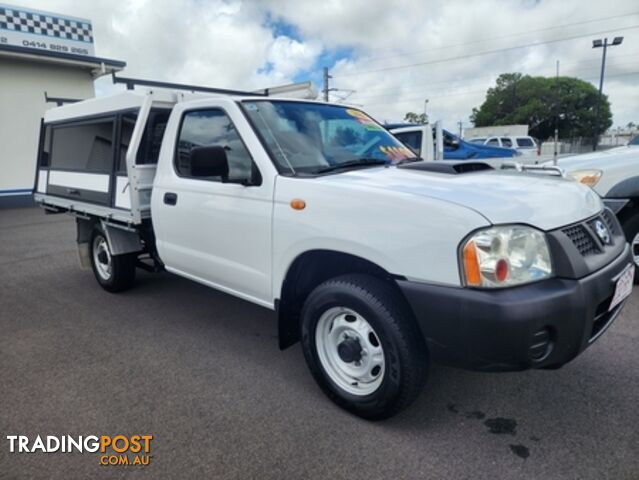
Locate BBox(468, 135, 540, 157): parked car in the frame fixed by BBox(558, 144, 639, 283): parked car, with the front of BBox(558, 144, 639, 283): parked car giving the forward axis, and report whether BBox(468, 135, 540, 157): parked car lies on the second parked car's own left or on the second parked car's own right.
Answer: on the second parked car's own right

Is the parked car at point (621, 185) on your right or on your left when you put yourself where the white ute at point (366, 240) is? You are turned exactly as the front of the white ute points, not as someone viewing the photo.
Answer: on your left

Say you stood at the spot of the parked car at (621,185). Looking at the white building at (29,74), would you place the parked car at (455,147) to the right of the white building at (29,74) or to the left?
right

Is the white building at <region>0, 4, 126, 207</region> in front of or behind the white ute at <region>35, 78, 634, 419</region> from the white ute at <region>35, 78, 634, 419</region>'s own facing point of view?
behind

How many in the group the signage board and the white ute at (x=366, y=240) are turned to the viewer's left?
0

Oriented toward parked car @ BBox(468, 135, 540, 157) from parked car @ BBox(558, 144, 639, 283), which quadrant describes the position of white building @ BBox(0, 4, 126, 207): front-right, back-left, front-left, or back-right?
front-left

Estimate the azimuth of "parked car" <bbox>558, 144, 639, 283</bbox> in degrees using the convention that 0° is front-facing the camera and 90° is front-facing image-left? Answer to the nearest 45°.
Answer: approximately 45°

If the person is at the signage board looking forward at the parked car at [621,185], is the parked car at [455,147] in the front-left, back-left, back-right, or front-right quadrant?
front-left

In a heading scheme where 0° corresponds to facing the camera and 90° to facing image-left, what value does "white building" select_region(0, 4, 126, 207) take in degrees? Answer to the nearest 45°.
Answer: approximately 315°
